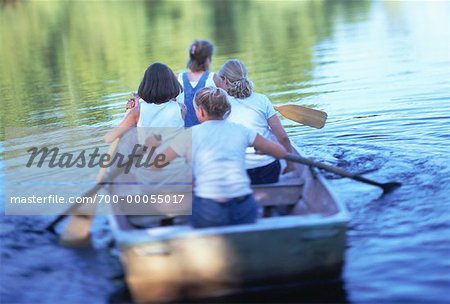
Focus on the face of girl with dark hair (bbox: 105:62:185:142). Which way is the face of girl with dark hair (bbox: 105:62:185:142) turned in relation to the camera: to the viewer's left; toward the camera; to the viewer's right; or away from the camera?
away from the camera

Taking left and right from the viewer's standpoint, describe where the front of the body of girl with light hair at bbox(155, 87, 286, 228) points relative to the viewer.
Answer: facing away from the viewer

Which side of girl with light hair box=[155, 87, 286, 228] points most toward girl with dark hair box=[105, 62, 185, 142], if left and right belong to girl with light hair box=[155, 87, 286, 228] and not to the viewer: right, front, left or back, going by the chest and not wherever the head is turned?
front

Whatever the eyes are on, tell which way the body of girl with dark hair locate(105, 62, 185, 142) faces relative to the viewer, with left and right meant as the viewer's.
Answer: facing away from the viewer

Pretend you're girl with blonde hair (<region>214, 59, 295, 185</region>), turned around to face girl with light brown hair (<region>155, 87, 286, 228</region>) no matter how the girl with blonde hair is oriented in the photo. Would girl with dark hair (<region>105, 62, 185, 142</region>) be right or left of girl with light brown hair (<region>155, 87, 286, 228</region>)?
right

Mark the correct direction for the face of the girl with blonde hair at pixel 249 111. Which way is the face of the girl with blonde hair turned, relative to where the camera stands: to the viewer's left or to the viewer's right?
to the viewer's left

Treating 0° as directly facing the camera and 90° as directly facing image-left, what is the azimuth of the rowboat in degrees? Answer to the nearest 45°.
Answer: approximately 180°
